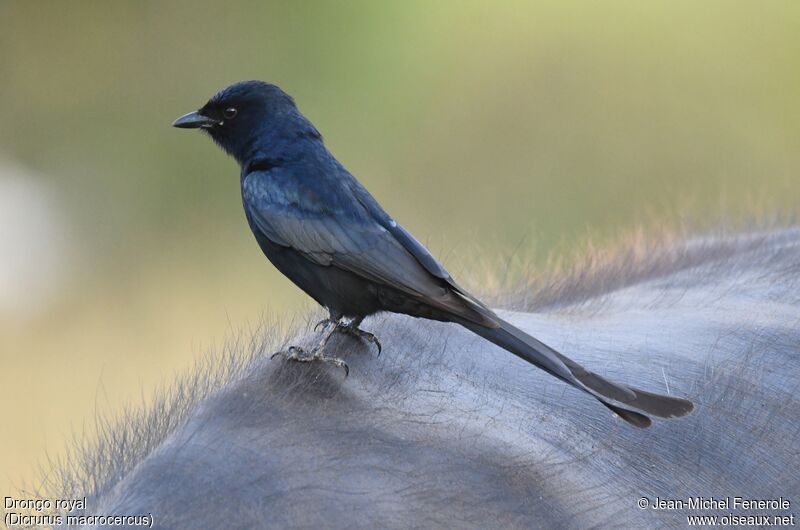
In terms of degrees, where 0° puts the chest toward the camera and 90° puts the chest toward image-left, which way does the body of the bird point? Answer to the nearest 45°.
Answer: approximately 90°
